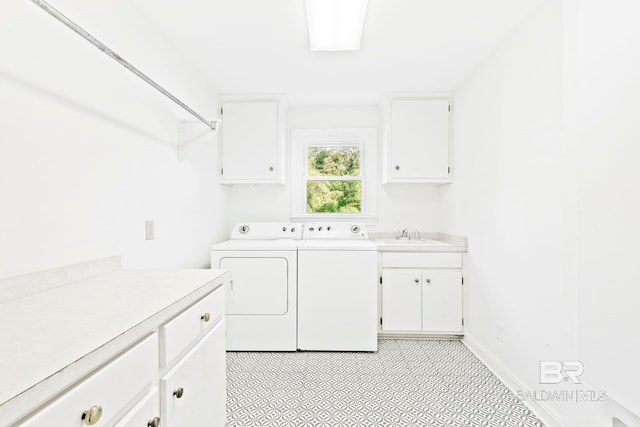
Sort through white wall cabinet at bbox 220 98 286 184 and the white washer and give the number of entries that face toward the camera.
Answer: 2

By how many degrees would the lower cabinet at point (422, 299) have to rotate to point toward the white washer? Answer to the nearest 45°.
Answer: approximately 45° to its right

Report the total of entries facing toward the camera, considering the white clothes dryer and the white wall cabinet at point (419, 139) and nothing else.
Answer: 2

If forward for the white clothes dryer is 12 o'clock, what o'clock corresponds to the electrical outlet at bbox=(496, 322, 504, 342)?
The electrical outlet is roughly at 10 o'clock from the white clothes dryer.

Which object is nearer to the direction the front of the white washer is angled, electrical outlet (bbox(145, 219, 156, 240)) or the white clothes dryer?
the electrical outlet

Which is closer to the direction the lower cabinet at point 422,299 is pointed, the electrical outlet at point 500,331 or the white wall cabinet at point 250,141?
the electrical outlet
